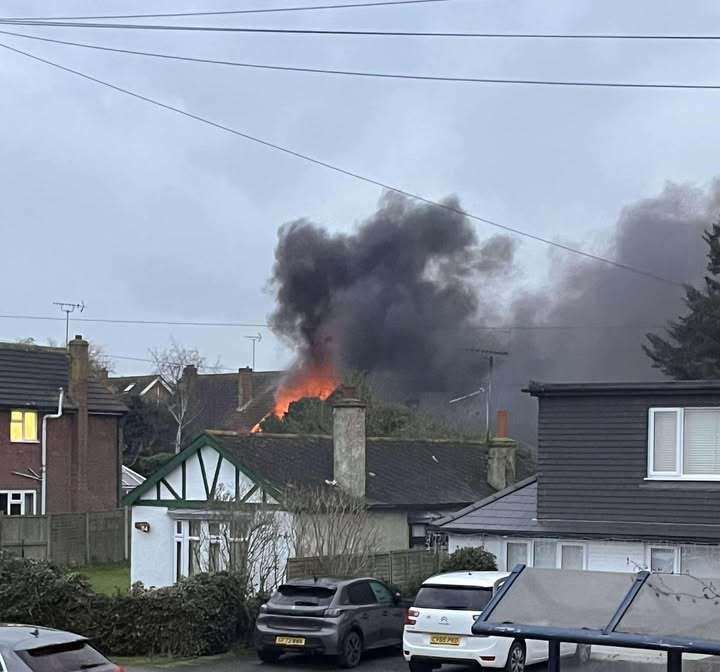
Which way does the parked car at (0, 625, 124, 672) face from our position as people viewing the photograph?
facing away from the viewer and to the left of the viewer

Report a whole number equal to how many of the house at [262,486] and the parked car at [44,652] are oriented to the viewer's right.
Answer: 0

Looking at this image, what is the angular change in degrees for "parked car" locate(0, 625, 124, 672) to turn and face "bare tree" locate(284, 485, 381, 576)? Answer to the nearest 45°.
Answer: approximately 45° to its right

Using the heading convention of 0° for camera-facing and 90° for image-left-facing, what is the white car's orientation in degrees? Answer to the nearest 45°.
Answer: approximately 225°

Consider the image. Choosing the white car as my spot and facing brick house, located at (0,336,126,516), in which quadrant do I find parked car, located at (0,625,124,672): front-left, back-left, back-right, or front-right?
back-left

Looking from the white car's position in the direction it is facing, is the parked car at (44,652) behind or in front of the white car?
behind

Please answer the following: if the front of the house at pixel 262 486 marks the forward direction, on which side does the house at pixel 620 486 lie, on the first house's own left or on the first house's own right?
on the first house's own left

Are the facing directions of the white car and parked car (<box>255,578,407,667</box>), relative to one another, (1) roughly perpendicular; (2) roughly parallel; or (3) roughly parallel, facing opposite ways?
roughly parallel

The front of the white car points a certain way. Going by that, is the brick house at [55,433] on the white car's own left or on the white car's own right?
on the white car's own left

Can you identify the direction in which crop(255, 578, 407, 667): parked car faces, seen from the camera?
facing away from the viewer and to the right of the viewer

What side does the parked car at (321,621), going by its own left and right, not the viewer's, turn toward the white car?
right

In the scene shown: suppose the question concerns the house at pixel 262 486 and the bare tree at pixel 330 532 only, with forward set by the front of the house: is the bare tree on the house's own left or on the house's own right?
on the house's own left

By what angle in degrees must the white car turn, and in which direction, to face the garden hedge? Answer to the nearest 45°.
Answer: approximately 90° to its left

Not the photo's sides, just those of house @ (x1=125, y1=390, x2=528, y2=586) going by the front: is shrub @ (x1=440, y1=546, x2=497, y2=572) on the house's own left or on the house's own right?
on the house's own left

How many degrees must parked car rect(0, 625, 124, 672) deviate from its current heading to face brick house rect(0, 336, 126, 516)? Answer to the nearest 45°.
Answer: approximately 45° to its right
